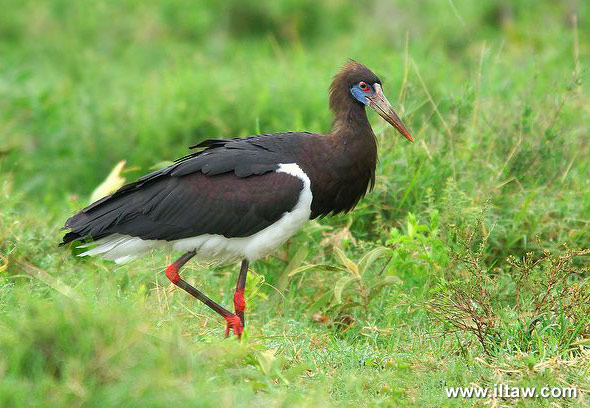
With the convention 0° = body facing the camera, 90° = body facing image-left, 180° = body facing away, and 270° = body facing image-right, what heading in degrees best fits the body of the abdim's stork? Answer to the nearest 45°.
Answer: approximately 270°
